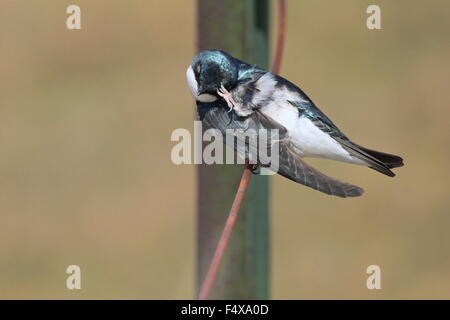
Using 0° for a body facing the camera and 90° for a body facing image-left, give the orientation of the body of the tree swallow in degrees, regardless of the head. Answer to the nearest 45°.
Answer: approximately 90°
